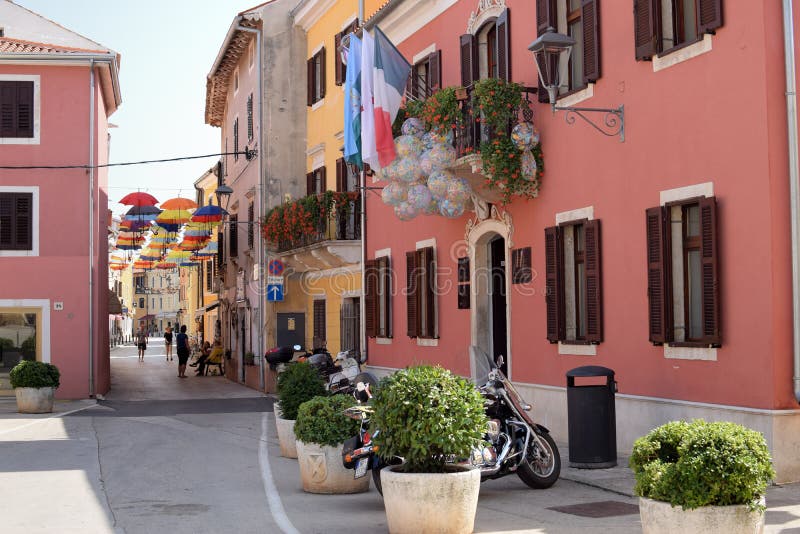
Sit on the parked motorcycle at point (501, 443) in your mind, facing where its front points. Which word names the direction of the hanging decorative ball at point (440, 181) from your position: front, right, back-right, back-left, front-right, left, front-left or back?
left

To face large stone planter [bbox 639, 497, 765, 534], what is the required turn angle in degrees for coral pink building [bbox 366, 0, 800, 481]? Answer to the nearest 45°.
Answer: approximately 45° to its left

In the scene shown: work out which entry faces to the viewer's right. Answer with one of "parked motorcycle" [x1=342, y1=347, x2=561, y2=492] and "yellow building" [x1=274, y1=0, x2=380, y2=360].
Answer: the parked motorcycle

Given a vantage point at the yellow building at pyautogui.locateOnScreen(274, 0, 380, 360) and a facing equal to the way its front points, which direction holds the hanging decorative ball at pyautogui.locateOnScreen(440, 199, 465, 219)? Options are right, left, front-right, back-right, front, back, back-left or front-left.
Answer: front-left

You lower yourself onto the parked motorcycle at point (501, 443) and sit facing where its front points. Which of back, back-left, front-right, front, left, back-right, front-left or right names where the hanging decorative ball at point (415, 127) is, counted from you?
left

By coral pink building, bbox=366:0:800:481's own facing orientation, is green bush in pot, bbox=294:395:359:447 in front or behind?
in front

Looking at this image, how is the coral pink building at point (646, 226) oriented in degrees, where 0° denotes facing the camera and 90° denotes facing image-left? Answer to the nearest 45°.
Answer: approximately 45°

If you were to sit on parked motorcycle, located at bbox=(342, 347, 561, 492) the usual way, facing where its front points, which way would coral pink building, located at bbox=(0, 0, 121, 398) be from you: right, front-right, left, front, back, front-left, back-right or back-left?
back-left

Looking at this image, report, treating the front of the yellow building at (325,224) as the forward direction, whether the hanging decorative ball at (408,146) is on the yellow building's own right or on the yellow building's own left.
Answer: on the yellow building's own left

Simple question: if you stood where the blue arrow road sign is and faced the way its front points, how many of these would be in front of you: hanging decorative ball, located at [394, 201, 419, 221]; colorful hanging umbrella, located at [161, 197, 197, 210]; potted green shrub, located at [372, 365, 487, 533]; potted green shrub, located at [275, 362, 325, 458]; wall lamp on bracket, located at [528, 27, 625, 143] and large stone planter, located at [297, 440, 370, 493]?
5

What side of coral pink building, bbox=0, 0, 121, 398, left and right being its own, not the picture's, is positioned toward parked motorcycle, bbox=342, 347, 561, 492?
front

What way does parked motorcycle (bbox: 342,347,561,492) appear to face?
to the viewer's right

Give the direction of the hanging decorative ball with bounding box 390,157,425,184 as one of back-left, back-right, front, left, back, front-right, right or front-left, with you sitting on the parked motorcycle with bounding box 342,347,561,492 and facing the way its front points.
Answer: left

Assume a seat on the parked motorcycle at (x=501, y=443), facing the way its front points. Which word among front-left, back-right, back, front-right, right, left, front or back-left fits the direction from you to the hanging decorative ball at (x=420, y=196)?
left
